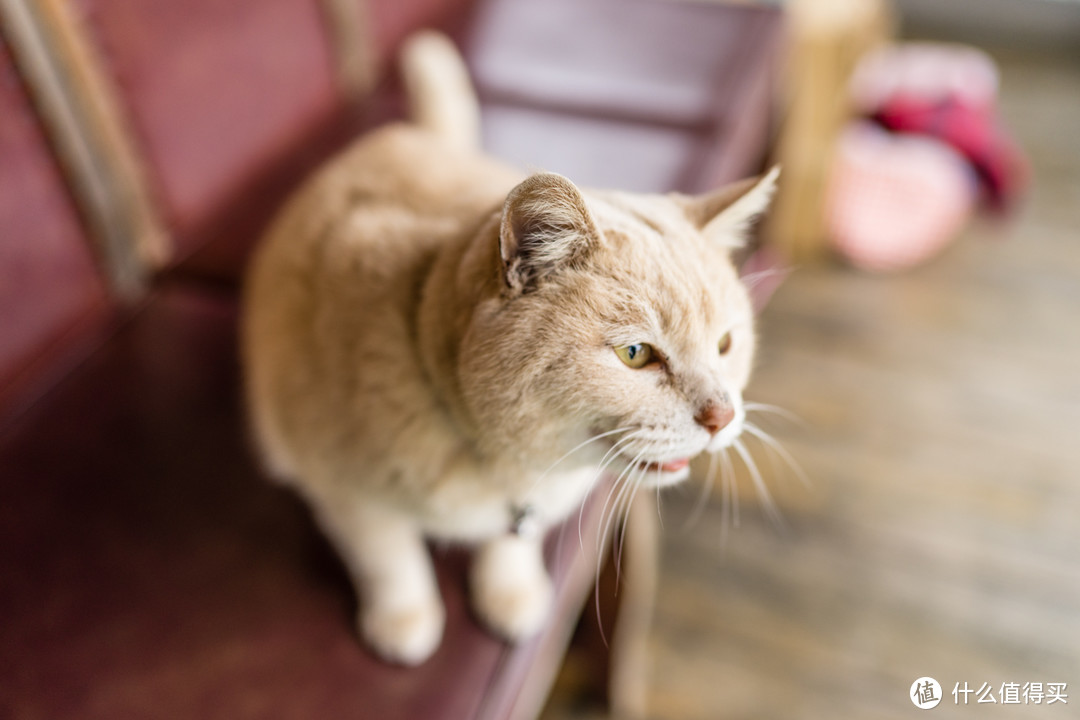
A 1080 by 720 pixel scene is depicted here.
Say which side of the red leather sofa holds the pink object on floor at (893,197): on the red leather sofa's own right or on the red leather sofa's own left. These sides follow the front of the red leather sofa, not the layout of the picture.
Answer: on the red leather sofa's own left

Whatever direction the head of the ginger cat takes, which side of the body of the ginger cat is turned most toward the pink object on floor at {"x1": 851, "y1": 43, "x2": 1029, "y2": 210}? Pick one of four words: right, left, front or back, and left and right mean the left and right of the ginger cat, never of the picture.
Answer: left

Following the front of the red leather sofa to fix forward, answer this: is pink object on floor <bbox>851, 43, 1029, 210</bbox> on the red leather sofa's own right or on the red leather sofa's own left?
on the red leather sofa's own left

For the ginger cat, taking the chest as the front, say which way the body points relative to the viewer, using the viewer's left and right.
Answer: facing the viewer and to the right of the viewer

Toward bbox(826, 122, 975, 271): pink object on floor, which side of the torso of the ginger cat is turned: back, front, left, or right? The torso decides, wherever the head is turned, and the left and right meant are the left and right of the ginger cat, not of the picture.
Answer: left
